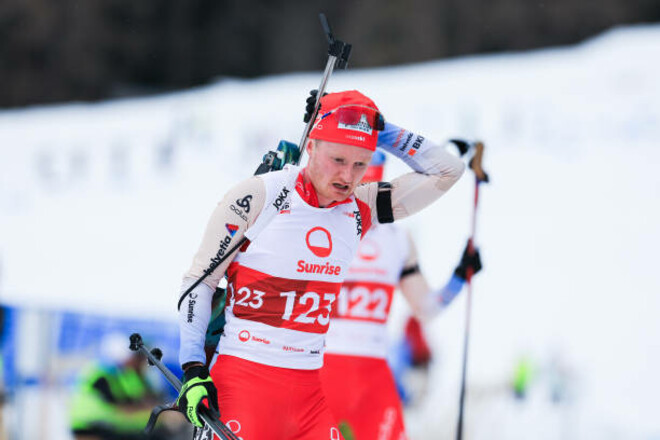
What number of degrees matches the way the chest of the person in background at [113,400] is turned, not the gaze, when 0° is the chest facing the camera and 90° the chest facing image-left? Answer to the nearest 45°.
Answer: approximately 270°

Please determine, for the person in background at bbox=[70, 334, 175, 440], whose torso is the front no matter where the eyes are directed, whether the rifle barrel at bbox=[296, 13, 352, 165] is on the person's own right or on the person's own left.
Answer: on the person's own right

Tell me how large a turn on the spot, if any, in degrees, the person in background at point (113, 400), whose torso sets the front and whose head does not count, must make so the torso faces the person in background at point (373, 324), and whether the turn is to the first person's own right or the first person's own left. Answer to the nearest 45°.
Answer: approximately 45° to the first person's own right
